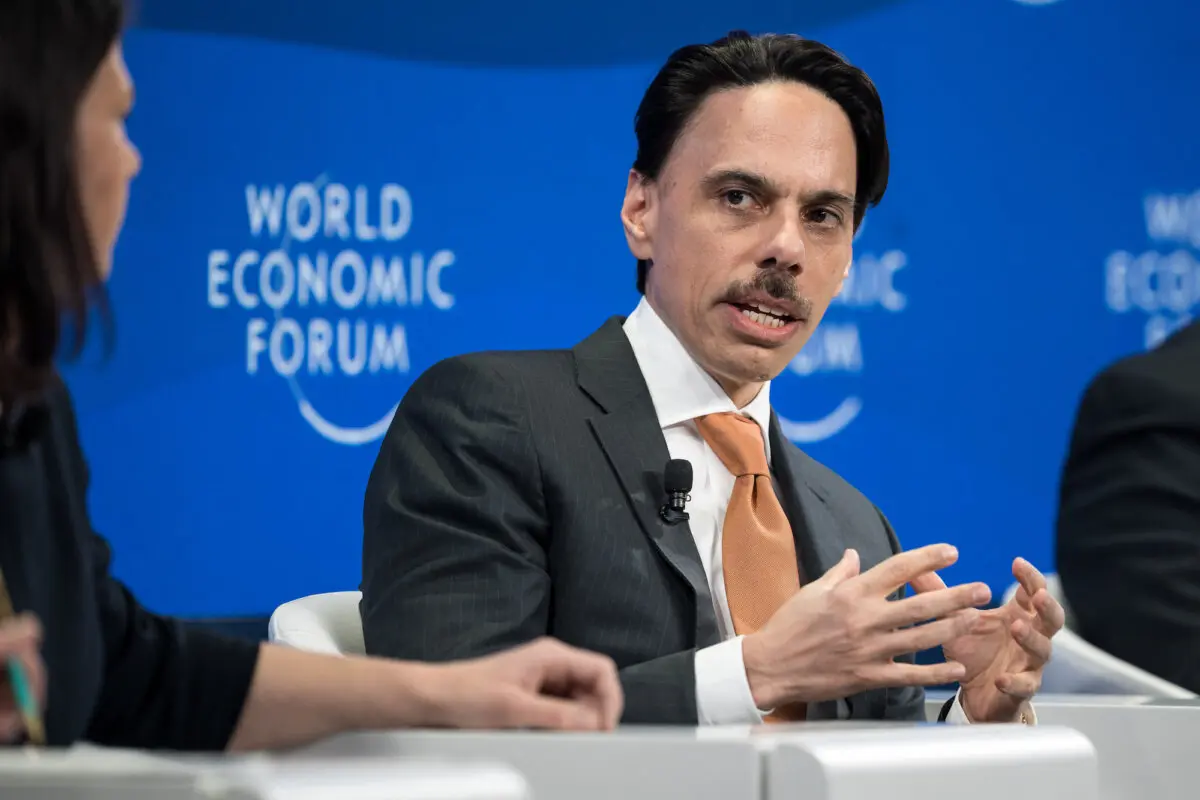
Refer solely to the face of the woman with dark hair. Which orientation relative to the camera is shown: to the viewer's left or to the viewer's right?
to the viewer's right

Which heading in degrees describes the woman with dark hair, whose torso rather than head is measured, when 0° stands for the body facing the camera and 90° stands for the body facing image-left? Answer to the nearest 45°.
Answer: approximately 270°

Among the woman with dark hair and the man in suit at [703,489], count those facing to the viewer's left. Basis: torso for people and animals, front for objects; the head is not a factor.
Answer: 0

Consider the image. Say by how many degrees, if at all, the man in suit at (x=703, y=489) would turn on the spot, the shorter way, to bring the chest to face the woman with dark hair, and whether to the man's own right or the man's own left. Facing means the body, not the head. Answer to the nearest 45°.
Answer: approximately 90° to the man's own right
